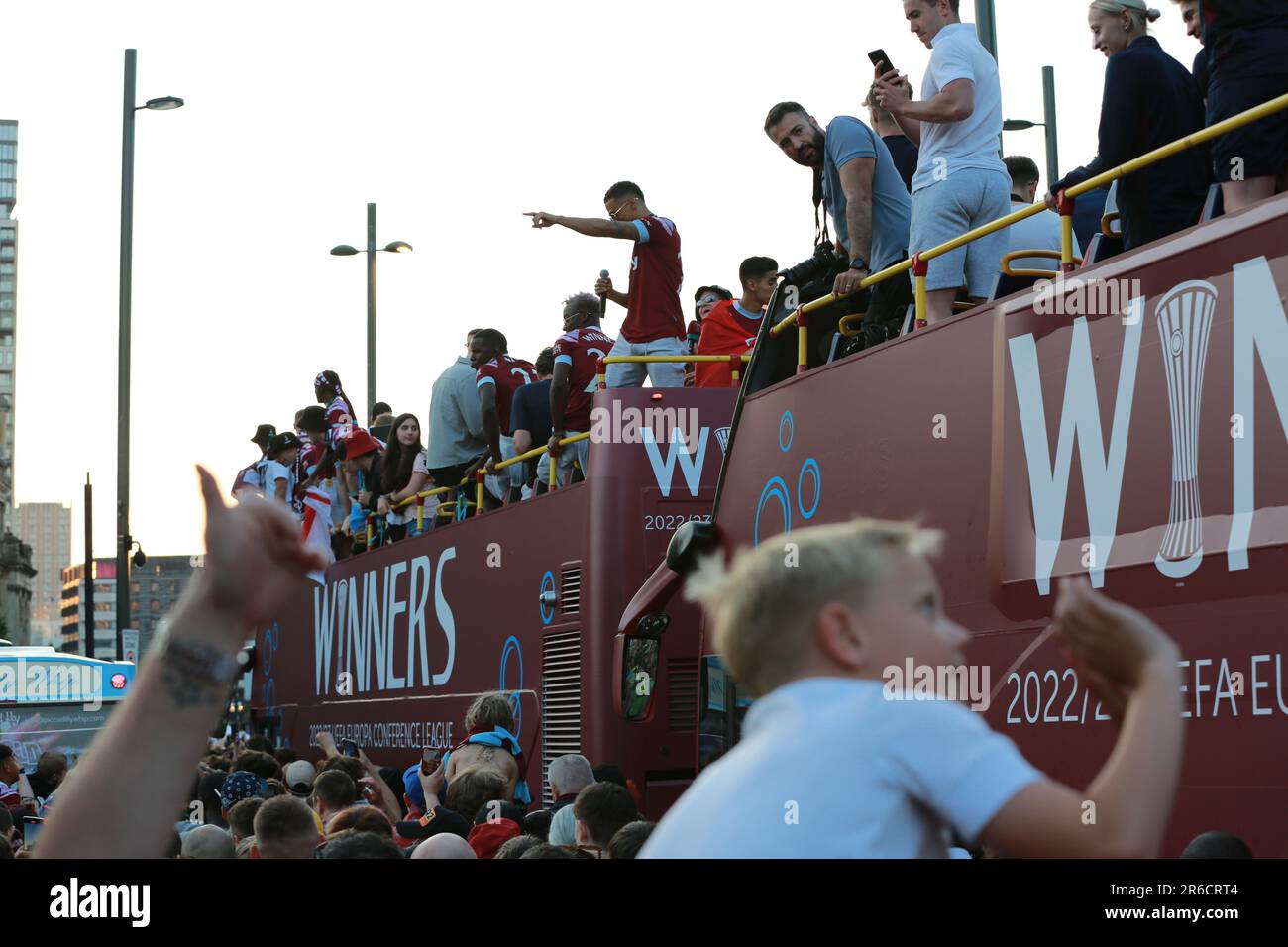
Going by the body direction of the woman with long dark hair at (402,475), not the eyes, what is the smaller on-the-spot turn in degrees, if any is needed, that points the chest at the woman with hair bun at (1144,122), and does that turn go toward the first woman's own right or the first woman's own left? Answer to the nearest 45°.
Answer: approximately 45° to the first woman's own left

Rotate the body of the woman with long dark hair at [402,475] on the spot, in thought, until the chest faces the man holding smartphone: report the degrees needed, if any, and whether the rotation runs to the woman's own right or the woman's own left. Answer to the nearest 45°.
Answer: approximately 45° to the woman's own left

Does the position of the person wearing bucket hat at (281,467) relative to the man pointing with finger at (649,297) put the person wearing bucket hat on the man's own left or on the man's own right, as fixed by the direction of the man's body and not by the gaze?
on the man's own right

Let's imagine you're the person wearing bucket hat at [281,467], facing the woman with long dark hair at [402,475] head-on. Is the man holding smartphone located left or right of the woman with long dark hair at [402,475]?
right

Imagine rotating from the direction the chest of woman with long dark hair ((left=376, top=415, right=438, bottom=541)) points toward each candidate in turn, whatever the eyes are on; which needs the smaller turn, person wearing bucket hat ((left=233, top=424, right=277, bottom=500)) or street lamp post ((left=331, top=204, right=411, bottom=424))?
the person wearing bucket hat

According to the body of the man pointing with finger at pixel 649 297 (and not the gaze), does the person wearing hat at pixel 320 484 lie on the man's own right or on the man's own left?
on the man's own right

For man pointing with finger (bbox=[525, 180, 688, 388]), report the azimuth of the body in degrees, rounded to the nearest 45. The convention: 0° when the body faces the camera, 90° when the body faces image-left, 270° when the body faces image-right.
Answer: approximately 90°

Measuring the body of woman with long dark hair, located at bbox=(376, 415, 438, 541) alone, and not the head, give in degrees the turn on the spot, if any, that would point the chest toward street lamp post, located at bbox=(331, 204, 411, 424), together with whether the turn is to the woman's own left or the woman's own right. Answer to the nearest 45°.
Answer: approximately 135° to the woman's own right

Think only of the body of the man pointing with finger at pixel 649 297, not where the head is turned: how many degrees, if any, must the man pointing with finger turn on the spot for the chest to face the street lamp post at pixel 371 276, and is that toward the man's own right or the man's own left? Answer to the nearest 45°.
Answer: approximately 90° to the man's own right
